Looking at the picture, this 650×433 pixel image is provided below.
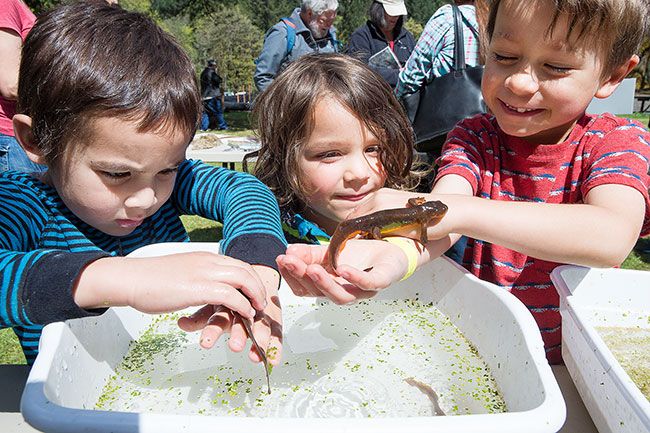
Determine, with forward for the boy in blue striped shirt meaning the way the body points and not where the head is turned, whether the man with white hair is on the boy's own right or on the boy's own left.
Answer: on the boy's own left

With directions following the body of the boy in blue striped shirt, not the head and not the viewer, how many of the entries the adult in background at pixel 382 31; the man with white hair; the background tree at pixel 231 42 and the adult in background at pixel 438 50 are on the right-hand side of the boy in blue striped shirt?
0

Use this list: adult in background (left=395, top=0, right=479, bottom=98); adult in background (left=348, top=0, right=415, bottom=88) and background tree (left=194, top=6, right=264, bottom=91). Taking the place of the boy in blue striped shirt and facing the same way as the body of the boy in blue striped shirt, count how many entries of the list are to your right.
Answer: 0

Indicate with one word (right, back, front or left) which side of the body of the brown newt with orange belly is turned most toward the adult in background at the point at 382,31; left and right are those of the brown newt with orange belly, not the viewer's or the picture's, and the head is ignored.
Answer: left

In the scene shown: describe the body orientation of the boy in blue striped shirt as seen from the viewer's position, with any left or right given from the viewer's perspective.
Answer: facing the viewer and to the right of the viewer

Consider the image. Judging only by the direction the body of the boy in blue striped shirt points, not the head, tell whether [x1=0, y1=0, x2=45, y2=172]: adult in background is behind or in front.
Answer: behind

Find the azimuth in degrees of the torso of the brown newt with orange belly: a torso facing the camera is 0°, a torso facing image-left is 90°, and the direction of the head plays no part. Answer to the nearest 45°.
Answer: approximately 270°

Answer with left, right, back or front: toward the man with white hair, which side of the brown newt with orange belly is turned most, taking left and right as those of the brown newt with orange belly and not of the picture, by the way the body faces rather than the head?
left

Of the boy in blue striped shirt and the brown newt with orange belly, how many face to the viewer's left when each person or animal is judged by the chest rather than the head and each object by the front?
0

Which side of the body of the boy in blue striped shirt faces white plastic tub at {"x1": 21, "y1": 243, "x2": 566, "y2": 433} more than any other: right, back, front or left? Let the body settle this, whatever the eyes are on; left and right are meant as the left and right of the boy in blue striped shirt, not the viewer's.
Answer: front
